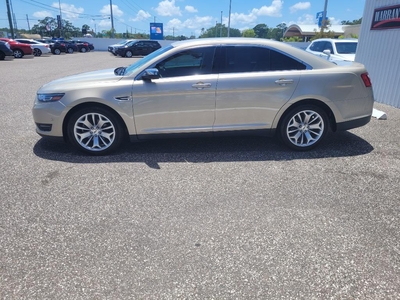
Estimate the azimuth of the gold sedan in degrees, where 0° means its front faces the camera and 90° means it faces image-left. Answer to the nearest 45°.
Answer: approximately 90°

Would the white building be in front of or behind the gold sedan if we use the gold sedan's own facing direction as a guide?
behind

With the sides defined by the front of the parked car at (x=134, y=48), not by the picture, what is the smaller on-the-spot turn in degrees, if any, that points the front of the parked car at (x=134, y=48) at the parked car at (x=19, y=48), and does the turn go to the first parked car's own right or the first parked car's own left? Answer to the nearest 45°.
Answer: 0° — it already faces it

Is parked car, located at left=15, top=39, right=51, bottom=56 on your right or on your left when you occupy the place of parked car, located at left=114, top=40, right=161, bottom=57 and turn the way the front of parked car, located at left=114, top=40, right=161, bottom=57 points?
on your right

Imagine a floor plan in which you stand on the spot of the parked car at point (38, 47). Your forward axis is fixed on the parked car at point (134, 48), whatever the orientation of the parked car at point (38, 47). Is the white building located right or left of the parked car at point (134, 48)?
right

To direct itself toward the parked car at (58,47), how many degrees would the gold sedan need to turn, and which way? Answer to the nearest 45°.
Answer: approximately 45° to its right

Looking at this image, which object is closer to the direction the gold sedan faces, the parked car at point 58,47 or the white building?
the parked car

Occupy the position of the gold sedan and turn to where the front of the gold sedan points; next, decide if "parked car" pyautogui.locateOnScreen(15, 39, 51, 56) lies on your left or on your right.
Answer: on your right

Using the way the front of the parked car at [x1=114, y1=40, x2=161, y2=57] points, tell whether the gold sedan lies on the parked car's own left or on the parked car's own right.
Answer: on the parked car's own left

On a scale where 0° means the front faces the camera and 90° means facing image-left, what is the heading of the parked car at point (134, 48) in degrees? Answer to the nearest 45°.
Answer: approximately 45°

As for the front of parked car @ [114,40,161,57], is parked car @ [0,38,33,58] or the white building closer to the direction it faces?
the parked car
